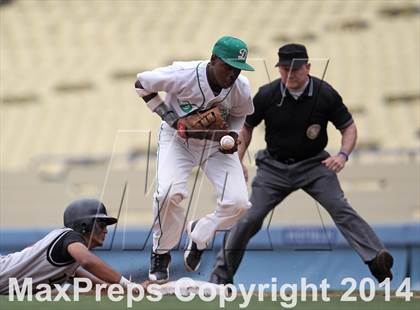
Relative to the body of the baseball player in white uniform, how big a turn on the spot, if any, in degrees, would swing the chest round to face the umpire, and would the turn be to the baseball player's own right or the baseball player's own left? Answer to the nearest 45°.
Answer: approximately 90° to the baseball player's own left

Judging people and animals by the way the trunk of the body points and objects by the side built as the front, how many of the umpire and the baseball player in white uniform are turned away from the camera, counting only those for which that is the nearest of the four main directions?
0

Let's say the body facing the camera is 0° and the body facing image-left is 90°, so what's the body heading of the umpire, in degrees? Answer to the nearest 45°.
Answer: approximately 0°
